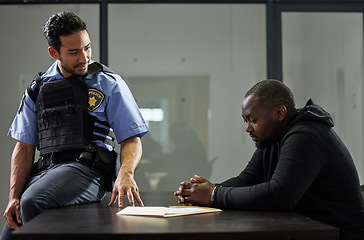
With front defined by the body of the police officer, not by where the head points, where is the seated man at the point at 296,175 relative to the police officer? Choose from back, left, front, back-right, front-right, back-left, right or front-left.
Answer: left

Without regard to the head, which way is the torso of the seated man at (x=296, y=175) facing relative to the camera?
to the viewer's left

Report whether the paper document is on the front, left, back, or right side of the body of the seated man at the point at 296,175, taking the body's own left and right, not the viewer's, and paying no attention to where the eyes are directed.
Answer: front

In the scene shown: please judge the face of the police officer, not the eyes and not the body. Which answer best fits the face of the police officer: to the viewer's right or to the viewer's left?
to the viewer's right

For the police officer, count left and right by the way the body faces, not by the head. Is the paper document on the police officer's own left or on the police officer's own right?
on the police officer's own left

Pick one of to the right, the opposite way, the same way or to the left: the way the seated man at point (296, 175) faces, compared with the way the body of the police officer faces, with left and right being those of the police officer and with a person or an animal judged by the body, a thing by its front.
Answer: to the right

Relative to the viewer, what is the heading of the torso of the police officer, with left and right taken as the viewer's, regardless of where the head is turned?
facing the viewer and to the left of the viewer

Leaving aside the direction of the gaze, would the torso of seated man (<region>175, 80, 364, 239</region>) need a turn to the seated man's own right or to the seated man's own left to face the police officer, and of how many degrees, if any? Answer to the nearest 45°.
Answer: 0° — they already face them
